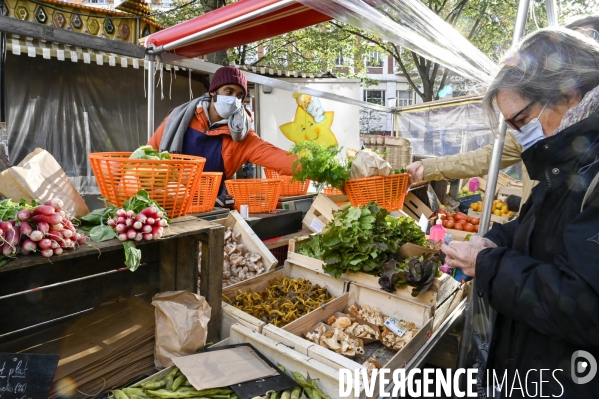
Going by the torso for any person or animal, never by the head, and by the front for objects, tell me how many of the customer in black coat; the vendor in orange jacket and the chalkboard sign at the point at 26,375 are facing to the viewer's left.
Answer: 1

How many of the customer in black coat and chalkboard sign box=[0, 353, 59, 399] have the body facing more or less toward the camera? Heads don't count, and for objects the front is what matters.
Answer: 1

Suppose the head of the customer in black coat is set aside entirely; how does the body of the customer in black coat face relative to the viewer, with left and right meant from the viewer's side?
facing to the left of the viewer

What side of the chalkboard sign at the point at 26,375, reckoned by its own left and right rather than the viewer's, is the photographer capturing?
front

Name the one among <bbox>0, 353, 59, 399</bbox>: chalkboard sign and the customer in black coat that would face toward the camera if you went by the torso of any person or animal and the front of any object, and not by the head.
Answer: the chalkboard sign

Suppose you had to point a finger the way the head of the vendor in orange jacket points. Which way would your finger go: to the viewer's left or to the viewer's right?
to the viewer's right

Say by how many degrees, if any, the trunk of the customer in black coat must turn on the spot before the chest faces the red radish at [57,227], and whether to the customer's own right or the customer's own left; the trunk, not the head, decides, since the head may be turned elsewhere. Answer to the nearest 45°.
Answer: approximately 45° to the customer's own left

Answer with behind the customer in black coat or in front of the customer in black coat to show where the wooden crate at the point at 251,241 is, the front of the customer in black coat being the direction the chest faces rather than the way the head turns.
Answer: in front

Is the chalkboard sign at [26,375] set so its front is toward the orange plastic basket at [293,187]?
no

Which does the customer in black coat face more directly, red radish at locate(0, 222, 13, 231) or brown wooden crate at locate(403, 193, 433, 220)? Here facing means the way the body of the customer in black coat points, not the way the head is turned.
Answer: the red radish

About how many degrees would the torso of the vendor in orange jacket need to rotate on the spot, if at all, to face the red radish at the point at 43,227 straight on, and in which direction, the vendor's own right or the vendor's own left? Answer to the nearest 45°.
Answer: approximately 45° to the vendor's own right

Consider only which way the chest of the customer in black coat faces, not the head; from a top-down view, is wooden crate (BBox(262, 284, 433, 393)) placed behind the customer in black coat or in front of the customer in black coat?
in front

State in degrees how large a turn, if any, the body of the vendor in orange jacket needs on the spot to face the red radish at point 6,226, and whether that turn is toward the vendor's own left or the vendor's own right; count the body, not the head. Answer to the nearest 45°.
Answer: approximately 45° to the vendor's own right
